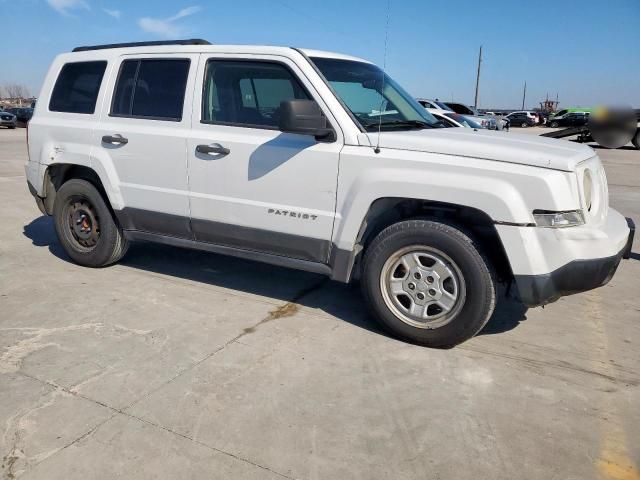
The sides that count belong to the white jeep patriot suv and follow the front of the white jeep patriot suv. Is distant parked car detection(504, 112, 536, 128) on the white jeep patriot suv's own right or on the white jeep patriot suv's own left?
on the white jeep patriot suv's own left

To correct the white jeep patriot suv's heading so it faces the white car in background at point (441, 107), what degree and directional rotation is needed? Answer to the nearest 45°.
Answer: approximately 135° to its left

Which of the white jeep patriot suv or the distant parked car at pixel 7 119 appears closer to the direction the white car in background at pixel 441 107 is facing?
the white jeep patriot suv

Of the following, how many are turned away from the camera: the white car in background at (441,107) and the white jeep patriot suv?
0

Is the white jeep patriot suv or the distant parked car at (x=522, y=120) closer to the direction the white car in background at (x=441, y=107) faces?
the white jeep patriot suv

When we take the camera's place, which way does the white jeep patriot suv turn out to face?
facing the viewer and to the right of the viewer

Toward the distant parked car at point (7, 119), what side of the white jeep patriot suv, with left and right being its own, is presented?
back
